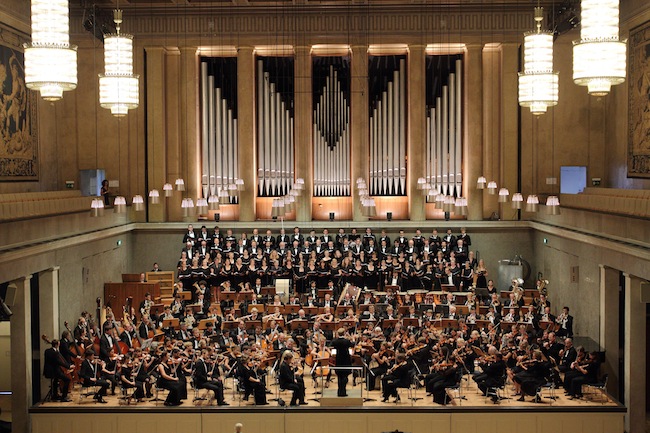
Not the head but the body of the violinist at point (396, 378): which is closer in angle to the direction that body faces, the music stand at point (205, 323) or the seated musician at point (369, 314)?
the music stand

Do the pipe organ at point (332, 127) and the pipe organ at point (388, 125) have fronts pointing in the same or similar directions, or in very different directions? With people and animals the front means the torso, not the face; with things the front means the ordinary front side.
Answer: same or similar directions

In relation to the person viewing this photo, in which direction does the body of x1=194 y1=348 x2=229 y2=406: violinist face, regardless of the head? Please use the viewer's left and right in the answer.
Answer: facing to the right of the viewer

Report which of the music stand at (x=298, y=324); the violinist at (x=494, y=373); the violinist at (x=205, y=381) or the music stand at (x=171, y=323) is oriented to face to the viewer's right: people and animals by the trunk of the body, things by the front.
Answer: the violinist at (x=205, y=381)

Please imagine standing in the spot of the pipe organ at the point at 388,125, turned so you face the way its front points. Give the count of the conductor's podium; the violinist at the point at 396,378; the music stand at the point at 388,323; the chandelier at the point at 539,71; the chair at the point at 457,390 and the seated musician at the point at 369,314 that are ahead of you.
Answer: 6

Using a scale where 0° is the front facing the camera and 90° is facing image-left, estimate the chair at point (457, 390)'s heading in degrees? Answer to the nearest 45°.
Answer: approximately 90°

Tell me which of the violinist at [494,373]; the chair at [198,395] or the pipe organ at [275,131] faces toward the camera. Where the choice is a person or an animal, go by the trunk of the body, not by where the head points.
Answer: the pipe organ

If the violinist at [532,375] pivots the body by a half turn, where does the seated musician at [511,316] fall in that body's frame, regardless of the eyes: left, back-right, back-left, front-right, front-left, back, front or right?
left

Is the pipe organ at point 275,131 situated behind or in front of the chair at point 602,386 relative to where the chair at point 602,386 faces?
in front

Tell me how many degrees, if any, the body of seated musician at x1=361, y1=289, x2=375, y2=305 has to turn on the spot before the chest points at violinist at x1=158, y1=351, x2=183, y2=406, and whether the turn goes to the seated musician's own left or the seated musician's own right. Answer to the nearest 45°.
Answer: approximately 45° to the seated musician's own right

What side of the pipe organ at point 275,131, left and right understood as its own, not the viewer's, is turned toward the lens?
front

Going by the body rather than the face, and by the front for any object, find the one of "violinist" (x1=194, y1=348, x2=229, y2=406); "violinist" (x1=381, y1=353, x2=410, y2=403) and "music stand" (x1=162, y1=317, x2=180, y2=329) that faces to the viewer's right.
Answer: "violinist" (x1=194, y1=348, x2=229, y2=406)

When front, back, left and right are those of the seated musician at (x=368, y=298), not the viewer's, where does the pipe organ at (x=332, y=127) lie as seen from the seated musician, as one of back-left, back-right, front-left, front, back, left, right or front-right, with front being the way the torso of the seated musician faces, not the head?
back

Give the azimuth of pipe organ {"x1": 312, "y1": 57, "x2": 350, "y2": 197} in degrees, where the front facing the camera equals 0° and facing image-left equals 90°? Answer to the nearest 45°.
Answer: approximately 0°

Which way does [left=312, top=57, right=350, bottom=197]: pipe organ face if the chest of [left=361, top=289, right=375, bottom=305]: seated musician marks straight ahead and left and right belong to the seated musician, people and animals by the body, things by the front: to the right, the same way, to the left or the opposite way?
the same way

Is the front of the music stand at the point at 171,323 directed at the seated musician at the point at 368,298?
no

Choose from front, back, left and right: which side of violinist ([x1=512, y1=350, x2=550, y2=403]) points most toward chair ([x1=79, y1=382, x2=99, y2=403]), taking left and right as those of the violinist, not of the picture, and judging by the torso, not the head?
front

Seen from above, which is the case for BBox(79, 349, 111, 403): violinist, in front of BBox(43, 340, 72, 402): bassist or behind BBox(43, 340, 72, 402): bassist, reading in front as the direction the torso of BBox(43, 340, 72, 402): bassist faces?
in front

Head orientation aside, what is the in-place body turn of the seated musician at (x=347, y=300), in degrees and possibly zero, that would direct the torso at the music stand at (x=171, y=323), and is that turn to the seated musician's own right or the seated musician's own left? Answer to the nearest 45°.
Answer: approximately 45° to the seated musician's own right

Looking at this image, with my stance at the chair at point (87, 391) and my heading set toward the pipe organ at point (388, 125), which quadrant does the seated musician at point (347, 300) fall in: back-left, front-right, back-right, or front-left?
front-right

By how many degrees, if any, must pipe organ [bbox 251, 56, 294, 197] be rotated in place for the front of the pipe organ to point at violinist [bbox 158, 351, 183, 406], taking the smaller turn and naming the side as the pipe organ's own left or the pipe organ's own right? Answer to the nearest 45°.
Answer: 0° — it already faces them
